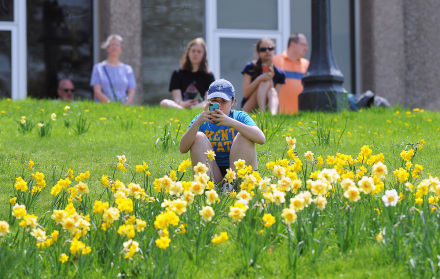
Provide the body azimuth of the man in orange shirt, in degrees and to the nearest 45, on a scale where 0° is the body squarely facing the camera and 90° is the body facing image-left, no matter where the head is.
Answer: approximately 315°

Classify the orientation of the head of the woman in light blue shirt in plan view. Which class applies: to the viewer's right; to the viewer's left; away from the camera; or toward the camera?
toward the camera

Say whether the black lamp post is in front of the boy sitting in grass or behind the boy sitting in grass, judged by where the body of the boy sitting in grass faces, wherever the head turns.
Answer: behind

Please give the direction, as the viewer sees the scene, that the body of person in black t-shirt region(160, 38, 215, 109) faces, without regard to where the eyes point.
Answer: toward the camera

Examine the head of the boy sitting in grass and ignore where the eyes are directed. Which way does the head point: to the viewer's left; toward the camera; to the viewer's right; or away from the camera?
toward the camera

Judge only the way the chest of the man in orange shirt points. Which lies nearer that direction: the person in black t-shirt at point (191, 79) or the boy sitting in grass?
the boy sitting in grass

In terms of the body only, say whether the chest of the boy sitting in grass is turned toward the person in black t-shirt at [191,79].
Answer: no

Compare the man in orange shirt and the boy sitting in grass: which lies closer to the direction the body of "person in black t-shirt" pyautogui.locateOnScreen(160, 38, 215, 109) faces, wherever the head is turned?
the boy sitting in grass

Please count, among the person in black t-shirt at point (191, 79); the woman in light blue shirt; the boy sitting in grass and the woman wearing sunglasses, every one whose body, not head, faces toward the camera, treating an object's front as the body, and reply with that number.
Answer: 4

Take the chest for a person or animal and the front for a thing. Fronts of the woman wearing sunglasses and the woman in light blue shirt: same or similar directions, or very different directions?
same or similar directions

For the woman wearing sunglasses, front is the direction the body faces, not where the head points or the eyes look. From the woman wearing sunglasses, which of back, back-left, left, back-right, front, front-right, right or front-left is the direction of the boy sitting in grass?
front

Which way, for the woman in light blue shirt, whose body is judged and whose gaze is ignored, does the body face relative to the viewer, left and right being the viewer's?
facing the viewer

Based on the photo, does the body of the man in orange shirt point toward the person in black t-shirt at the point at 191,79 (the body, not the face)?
no

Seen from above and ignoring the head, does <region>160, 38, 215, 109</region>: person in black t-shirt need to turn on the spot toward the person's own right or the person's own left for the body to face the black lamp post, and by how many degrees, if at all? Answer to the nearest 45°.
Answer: approximately 45° to the person's own left

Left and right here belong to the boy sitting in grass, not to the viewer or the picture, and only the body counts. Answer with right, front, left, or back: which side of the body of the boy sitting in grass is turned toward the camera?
front
